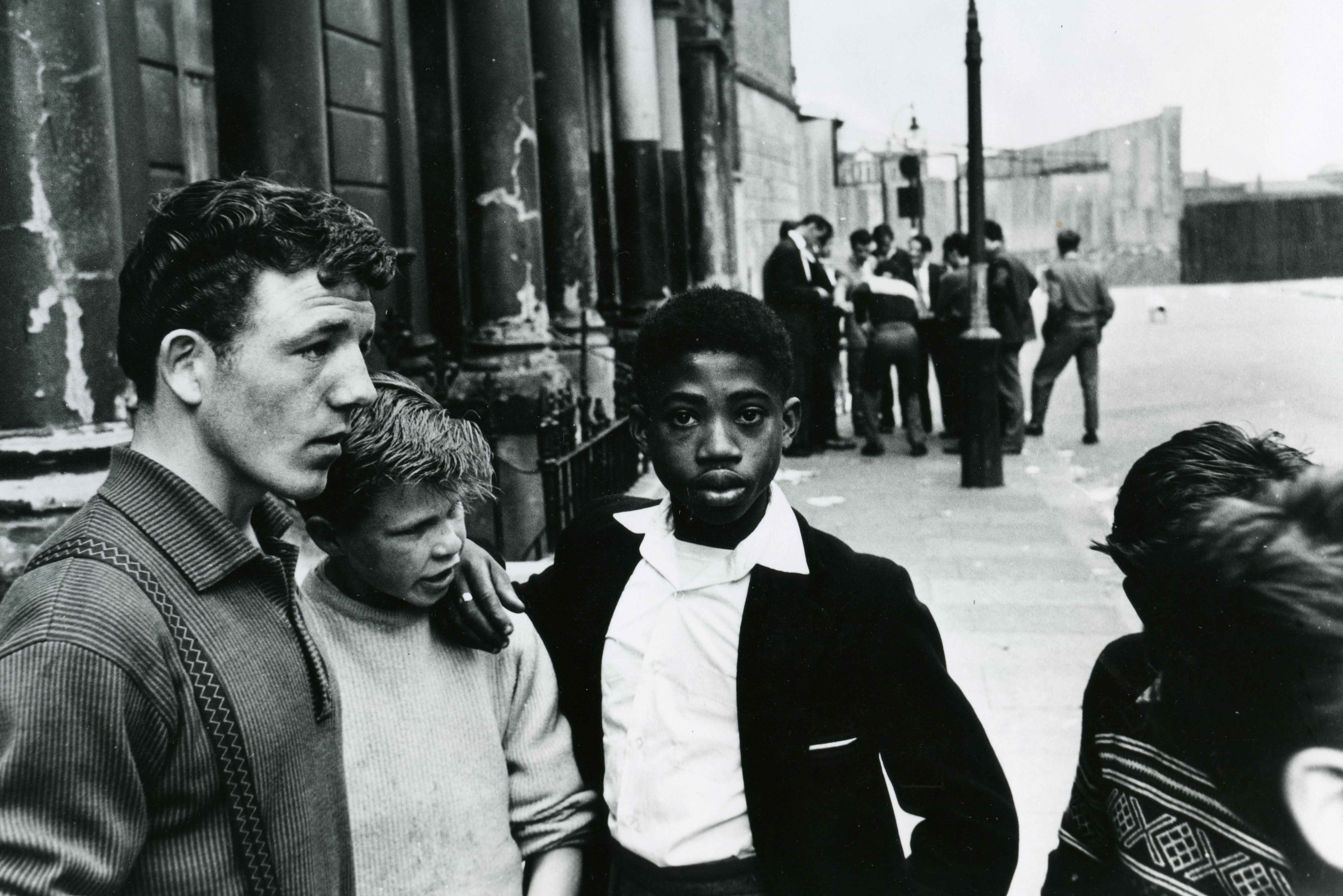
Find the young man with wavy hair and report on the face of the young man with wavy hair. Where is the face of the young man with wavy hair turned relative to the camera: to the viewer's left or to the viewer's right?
to the viewer's right

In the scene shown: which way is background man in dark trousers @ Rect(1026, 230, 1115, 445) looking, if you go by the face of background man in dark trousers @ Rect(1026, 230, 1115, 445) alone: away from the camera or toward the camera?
away from the camera

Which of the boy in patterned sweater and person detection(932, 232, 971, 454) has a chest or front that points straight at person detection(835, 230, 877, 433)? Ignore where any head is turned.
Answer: person detection(932, 232, 971, 454)

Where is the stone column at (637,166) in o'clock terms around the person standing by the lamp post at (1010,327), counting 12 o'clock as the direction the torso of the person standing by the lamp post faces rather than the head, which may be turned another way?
The stone column is roughly at 11 o'clock from the person standing by the lamp post.

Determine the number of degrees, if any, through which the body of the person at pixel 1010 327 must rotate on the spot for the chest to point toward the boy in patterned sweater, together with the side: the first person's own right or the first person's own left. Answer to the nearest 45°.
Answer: approximately 135° to the first person's own left

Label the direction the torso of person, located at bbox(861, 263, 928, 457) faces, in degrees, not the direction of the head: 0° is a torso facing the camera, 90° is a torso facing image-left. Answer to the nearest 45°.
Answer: approximately 180°

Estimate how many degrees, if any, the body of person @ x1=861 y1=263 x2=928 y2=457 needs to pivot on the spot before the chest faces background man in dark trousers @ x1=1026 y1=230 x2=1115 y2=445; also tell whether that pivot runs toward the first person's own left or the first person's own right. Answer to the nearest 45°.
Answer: approximately 90° to the first person's own right
